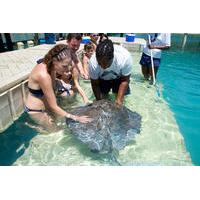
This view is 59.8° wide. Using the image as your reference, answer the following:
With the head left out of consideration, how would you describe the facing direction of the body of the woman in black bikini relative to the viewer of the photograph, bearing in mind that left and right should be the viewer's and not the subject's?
facing to the right of the viewer

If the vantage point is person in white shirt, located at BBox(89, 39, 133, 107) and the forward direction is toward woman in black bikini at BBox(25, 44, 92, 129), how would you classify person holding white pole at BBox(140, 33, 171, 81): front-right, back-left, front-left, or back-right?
back-right

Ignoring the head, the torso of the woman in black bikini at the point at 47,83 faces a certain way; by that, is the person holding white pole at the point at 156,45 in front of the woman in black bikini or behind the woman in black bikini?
in front

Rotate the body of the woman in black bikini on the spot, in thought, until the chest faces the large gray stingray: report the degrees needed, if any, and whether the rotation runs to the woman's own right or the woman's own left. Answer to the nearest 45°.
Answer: approximately 45° to the woman's own right

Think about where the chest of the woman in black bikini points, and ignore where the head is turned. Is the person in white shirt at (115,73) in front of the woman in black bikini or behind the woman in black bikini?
in front
